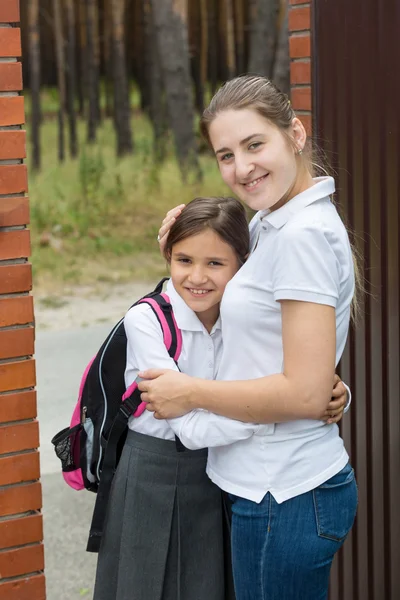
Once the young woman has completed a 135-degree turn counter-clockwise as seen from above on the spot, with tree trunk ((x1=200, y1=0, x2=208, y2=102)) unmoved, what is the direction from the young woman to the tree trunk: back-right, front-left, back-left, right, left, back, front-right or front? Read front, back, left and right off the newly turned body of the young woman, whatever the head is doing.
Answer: back-left

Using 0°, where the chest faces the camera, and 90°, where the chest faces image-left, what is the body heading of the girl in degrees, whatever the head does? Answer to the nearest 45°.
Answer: approximately 315°

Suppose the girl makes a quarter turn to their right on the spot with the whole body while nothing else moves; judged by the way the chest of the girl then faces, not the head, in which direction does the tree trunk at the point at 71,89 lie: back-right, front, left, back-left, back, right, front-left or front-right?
back-right

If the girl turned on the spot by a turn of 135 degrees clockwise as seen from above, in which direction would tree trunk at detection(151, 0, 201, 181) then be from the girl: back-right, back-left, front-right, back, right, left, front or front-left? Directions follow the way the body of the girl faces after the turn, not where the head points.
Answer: right

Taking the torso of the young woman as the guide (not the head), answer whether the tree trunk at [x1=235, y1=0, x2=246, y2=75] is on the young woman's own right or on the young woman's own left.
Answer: on the young woman's own right

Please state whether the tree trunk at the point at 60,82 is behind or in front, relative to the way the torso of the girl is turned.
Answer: behind

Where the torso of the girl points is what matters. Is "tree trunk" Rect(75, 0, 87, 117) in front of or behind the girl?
behind

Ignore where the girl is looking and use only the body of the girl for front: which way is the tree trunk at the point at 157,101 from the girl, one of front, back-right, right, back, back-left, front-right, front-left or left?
back-left

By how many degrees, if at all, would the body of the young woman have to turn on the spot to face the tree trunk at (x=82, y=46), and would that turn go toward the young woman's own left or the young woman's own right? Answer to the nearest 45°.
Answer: approximately 90° to the young woman's own right

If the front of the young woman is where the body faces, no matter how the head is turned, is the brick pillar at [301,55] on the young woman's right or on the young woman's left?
on the young woman's right

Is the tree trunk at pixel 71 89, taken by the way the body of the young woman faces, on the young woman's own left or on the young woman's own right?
on the young woman's own right
